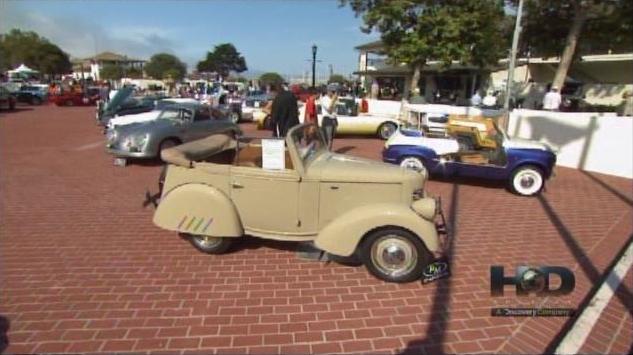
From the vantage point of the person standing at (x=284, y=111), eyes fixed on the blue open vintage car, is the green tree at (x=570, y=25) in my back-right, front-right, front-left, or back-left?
front-left

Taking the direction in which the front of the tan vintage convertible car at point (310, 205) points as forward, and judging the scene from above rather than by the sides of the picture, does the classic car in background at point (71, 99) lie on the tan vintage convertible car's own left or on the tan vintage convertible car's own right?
on the tan vintage convertible car's own left

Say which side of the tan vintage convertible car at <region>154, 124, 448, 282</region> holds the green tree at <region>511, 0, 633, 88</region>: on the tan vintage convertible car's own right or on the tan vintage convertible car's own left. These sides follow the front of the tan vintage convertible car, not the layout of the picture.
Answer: on the tan vintage convertible car's own left

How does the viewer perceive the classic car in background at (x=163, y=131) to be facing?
facing the viewer and to the left of the viewer

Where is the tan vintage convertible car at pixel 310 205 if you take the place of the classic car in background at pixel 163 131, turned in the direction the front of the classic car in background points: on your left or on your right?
on your left

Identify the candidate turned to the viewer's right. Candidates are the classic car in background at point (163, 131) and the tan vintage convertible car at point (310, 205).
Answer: the tan vintage convertible car

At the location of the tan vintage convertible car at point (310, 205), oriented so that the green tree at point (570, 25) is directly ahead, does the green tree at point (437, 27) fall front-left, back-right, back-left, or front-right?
front-left

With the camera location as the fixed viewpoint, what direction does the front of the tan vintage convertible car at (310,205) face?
facing to the right of the viewer
